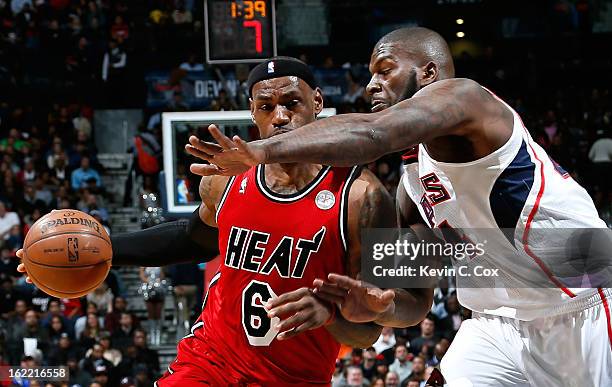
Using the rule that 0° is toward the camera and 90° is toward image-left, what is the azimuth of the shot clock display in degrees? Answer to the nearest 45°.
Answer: approximately 0°

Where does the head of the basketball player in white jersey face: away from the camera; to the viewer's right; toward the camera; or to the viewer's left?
to the viewer's left

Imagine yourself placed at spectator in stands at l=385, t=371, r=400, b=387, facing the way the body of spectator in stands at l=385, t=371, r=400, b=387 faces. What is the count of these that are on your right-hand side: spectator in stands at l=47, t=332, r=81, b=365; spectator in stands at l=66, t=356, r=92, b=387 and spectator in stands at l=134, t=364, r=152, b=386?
3

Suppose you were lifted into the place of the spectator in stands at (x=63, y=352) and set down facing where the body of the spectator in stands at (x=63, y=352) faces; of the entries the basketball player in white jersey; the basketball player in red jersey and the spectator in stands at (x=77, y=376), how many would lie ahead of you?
3

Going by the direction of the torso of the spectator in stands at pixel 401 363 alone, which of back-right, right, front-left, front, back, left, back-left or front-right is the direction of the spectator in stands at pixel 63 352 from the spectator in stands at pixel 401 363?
right

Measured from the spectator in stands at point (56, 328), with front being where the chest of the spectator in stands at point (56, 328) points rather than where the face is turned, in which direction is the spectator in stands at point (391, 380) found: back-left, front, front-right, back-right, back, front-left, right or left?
front-left

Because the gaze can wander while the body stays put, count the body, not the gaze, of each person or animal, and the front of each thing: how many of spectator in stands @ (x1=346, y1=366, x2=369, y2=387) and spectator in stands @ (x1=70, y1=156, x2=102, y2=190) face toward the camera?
2

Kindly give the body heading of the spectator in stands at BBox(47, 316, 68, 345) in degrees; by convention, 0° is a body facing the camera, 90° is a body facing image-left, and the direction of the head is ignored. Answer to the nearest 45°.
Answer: approximately 0°
